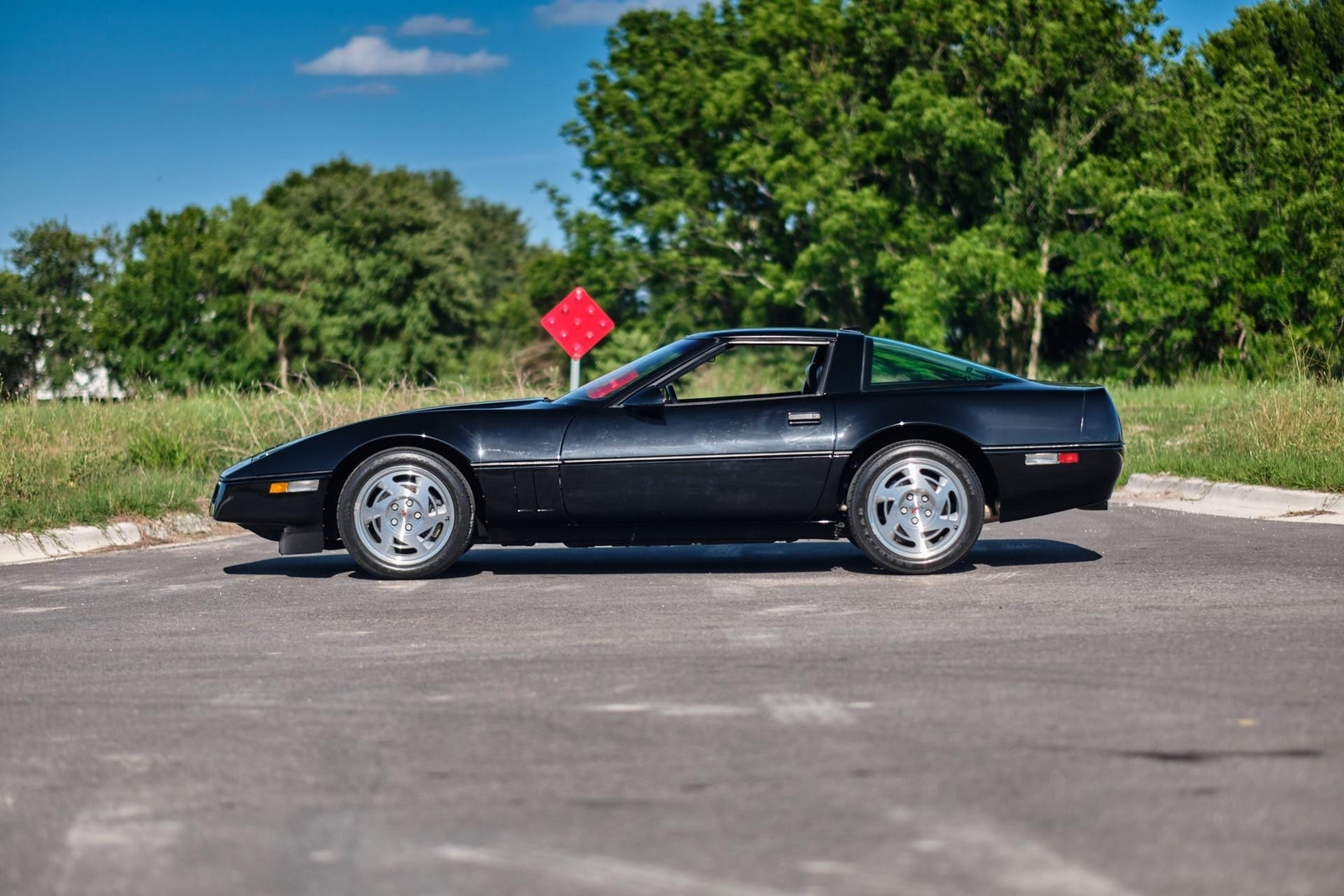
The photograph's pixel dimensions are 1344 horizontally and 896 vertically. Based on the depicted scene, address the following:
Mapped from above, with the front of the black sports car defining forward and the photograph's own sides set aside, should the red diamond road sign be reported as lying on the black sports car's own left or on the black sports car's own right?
on the black sports car's own right

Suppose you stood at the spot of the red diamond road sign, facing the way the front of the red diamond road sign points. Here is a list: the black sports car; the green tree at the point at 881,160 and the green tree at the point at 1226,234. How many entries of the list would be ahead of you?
1

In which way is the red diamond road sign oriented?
toward the camera

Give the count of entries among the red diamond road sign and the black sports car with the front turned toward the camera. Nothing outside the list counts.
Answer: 1

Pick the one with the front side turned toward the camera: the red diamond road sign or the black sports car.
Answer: the red diamond road sign

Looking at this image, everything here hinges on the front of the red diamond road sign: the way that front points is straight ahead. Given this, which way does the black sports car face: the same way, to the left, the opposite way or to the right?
to the right

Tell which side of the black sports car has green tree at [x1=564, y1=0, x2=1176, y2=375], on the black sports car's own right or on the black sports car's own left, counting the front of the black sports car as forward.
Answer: on the black sports car's own right

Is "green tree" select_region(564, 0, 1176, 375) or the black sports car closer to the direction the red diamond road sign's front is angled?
the black sports car

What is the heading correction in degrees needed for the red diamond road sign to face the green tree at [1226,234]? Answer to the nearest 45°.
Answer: approximately 135° to its left

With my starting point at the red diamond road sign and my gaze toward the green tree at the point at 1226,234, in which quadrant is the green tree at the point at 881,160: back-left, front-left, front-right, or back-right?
front-left

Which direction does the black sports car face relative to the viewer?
to the viewer's left
